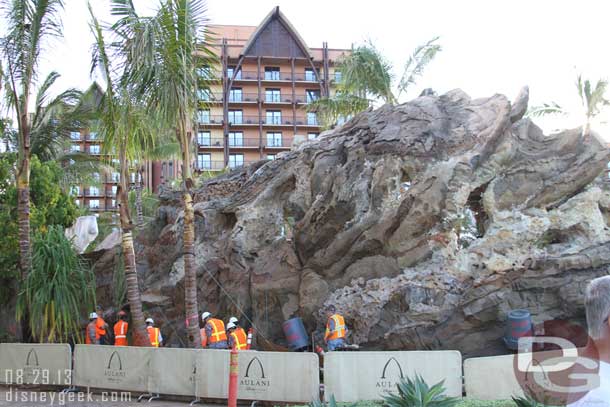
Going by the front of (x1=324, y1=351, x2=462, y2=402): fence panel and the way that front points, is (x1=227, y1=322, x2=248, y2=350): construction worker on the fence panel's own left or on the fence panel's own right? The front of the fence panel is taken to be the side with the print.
on the fence panel's own right

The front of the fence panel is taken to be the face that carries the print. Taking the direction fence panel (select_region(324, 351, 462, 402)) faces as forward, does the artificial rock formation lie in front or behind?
behind

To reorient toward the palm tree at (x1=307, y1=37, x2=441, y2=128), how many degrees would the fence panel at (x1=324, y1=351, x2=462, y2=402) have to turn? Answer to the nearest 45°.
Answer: approximately 180°

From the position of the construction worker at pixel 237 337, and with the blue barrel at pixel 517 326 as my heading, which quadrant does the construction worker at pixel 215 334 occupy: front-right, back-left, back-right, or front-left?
back-left

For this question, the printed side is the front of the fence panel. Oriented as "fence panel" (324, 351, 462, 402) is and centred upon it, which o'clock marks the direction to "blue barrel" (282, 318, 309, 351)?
The blue barrel is roughly at 5 o'clock from the fence panel.

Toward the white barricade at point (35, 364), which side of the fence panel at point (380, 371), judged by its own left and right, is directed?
right

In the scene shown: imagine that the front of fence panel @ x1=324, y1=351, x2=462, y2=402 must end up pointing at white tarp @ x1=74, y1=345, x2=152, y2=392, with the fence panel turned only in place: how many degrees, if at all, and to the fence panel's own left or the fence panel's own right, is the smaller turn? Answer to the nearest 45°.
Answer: approximately 90° to the fence panel's own right

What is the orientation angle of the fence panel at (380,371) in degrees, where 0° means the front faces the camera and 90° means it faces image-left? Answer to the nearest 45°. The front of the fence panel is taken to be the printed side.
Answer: approximately 0°

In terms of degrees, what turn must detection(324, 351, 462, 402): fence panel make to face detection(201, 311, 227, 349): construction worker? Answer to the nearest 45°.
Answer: approximately 135° to its right

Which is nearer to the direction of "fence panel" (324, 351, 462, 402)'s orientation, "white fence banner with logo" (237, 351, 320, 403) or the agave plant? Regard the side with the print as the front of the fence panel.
the agave plant
